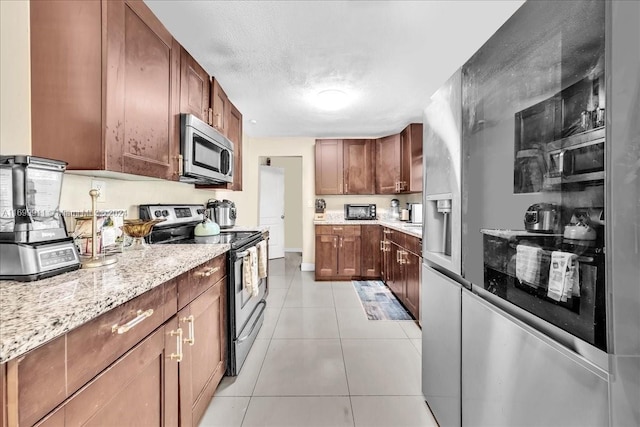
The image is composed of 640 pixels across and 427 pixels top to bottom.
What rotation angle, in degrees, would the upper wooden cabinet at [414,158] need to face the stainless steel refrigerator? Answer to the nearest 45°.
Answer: approximately 90° to its left

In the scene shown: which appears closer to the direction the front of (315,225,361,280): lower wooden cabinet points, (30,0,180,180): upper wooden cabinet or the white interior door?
the upper wooden cabinet

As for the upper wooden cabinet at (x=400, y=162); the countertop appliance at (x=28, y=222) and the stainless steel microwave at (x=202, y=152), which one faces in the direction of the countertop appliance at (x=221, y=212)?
the upper wooden cabinet

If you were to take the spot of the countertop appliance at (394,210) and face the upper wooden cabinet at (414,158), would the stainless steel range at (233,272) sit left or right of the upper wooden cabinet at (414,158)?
right

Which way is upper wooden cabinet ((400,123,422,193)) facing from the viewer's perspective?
to the viewer's left

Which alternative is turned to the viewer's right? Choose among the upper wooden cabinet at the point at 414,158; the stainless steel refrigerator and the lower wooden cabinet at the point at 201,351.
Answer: the lower wooden cabinet

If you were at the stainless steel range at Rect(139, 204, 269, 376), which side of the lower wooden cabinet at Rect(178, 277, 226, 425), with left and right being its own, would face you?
left

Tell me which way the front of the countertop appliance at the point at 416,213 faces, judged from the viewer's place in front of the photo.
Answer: facing to the left of the viewer

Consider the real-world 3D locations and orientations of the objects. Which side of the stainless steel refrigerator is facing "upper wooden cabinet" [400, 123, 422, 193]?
right

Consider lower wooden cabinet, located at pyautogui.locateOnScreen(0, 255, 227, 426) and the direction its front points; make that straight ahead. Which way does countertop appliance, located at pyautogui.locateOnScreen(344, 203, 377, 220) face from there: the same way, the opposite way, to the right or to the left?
to the right

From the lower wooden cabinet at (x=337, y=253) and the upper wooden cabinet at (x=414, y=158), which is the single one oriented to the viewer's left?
the upper wooden cabinet

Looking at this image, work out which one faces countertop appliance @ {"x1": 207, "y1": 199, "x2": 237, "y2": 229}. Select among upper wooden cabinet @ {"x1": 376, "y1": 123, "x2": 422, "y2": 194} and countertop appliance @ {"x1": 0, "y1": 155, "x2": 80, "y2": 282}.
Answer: the upper wooden cabinet

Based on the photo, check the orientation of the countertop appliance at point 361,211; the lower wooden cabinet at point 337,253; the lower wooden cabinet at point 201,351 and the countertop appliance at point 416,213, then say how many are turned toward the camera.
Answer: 2
